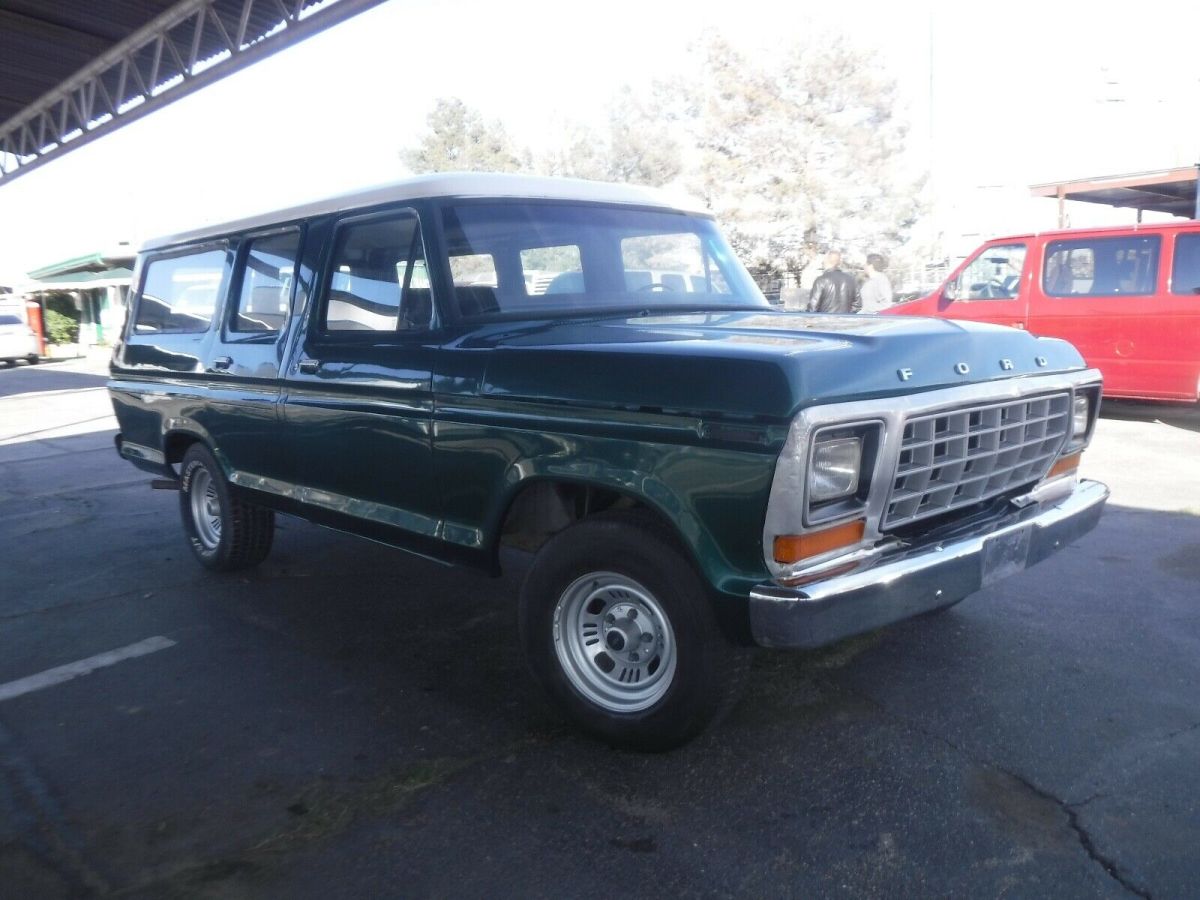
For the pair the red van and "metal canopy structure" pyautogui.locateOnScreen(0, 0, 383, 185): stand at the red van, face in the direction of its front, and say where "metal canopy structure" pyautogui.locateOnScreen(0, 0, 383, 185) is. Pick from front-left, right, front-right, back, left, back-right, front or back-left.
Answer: front

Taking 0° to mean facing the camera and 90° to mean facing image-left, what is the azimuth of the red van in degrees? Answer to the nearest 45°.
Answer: approximately 90°

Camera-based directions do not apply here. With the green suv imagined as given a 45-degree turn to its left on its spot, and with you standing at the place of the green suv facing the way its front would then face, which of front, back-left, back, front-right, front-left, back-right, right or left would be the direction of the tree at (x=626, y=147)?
left

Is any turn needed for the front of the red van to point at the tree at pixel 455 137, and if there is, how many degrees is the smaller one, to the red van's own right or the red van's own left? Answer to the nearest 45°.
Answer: approximately 45° to the red van's own right

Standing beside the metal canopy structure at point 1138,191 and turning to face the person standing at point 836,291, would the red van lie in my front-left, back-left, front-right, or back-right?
front-left

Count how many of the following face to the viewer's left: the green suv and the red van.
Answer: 1

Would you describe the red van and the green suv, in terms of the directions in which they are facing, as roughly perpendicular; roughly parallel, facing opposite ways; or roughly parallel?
roughly parallel, facing opposite ways

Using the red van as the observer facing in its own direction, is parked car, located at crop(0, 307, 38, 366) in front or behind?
in front

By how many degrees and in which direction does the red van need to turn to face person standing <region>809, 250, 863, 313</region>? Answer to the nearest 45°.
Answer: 0° — it already faces them

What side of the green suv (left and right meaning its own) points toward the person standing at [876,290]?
left
